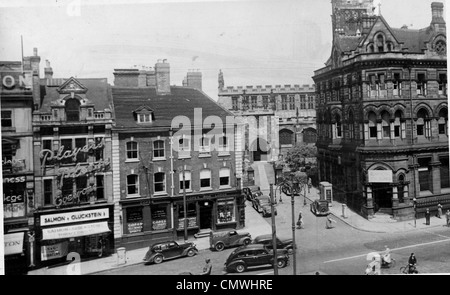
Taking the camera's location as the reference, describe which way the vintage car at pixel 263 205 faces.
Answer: facing the viewer and to the right of the viewer

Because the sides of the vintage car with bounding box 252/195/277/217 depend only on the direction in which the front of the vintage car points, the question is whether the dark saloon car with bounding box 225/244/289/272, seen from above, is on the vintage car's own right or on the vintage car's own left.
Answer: on the vintage car's own right

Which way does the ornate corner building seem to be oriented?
toward the camera

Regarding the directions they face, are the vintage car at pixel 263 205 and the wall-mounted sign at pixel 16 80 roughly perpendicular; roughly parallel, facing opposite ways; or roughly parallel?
roughly parallel

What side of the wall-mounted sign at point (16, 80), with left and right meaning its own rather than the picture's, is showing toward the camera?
front

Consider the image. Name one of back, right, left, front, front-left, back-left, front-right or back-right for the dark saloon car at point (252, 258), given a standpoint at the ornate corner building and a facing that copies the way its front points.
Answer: front-right

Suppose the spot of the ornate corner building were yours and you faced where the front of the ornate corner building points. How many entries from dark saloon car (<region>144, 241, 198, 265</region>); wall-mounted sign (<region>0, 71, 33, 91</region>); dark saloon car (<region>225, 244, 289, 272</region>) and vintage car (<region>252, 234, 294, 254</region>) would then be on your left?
0
